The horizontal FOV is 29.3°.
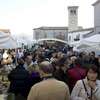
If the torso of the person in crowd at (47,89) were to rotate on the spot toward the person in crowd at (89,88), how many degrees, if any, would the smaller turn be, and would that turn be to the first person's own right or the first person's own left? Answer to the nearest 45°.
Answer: approximately 45° to the first person's own right

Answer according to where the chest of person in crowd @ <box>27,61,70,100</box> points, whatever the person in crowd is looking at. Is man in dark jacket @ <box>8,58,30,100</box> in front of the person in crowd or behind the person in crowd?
in front

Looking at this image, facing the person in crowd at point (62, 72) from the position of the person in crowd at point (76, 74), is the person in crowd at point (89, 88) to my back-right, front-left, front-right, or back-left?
back-left

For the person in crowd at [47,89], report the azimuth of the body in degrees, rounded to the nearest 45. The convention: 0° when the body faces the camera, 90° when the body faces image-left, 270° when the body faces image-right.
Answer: approximately 180°

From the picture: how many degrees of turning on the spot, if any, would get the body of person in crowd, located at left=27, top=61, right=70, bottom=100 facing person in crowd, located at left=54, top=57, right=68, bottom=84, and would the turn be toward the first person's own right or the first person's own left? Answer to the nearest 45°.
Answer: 0° — they already face them
